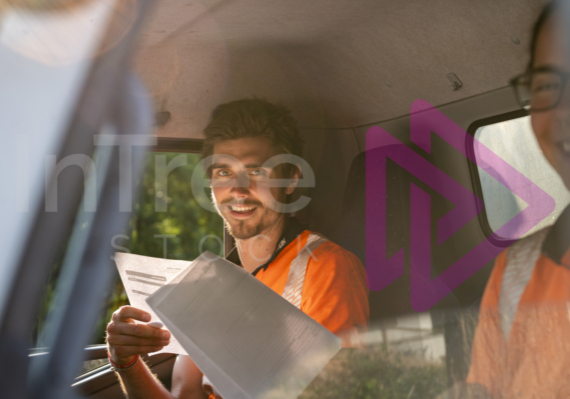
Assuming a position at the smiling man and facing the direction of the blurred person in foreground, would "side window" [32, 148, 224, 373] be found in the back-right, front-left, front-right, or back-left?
back-right

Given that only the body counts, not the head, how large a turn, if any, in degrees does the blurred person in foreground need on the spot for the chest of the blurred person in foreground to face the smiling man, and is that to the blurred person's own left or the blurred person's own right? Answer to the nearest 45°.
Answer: approximately 90° to the blurred person's own right

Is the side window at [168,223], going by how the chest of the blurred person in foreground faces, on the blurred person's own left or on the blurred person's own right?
on the blurred person's own right

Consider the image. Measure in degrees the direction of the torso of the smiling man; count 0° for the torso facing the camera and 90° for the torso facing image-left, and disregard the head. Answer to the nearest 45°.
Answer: approximately 45°

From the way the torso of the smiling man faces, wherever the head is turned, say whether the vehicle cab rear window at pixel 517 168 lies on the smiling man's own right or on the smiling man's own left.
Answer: on the smiling man's own left

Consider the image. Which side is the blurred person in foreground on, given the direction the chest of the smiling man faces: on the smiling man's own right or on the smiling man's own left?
on the smiling man's own left
